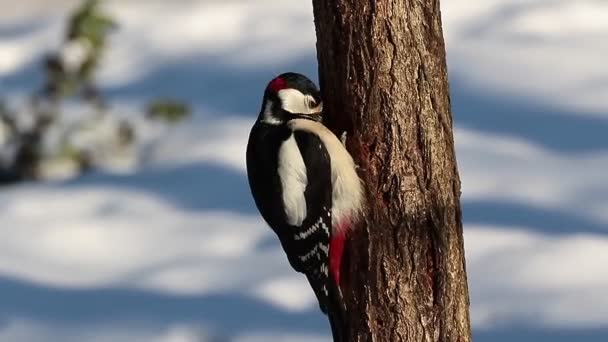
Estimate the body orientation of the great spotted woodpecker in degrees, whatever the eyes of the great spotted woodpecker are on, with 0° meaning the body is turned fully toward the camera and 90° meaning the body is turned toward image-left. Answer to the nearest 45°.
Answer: approximately 270°
